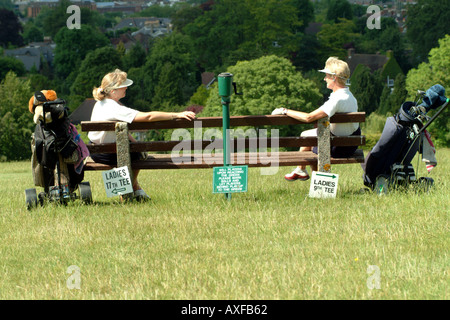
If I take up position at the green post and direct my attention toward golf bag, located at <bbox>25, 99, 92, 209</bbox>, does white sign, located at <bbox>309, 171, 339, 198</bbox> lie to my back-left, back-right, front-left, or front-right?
back-left

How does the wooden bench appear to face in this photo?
away from the camera

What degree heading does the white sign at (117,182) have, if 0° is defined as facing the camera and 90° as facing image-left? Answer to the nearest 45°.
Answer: approximately 0°

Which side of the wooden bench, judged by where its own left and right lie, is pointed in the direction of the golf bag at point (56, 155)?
left
